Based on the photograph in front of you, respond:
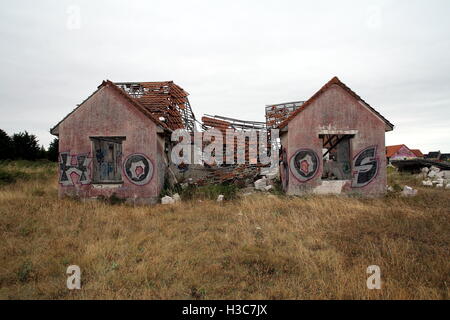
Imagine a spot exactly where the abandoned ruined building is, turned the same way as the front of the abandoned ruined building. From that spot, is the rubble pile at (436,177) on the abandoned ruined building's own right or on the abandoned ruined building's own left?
on the abandoned ruined building's own left

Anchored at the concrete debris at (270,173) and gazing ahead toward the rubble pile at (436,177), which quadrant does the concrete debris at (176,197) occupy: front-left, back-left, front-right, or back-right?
back-right

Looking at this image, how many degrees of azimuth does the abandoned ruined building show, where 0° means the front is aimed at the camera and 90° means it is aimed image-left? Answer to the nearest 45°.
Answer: approximately 0°
